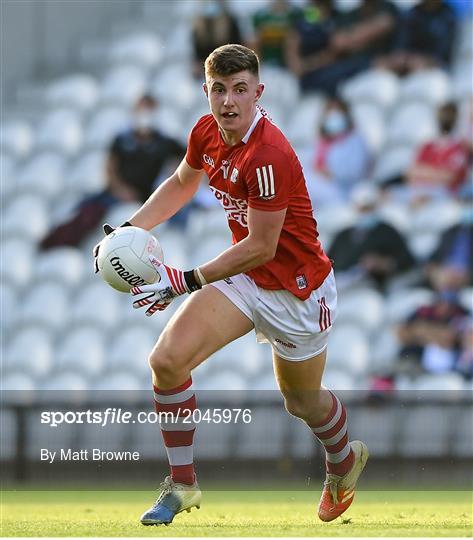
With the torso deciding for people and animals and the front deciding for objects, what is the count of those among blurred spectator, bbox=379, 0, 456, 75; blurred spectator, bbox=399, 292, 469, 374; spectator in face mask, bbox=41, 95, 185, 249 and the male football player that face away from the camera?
0

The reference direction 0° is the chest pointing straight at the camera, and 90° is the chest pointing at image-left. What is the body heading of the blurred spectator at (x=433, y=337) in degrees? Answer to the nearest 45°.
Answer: approximately 45°

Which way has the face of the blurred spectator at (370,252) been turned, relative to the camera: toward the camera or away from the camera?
toward the camera

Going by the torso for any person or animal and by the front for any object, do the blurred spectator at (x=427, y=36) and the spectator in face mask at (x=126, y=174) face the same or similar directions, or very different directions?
same or similar directions

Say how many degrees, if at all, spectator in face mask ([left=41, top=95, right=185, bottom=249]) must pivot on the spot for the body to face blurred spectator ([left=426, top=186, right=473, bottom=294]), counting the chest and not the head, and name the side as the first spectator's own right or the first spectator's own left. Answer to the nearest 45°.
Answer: approximately 90° to the first spectator's own left

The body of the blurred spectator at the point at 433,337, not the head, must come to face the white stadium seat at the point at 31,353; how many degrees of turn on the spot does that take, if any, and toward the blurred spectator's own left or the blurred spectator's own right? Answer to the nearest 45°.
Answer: approximately 45° to the blurred spectator's own right

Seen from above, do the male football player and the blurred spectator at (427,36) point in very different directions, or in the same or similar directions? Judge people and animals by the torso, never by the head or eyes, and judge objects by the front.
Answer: same or similar directions

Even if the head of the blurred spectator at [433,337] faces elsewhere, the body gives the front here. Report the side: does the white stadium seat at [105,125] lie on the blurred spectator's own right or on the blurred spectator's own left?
on the blurred spectator's own right

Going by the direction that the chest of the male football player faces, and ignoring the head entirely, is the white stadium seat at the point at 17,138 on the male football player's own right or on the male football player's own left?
on the male football player's own right

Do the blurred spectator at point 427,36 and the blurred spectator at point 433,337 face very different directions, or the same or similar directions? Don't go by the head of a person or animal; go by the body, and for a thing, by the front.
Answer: same or similar directions

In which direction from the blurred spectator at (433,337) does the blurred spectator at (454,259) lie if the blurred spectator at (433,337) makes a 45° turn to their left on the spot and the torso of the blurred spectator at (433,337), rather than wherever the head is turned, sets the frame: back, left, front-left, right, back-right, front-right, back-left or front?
back

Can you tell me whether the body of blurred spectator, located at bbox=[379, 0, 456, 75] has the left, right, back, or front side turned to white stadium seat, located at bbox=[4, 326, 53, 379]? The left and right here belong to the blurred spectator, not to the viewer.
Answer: front

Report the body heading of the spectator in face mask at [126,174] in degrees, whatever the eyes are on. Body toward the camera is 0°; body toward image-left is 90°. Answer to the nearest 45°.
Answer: approximately 45°

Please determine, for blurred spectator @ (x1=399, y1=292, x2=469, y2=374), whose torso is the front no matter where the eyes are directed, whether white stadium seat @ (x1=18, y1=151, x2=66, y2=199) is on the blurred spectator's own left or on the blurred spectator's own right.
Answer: on the blurred spectator's own right
